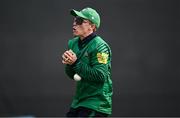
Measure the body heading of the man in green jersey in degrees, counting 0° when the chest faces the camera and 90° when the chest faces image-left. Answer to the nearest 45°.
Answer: approximately 45°

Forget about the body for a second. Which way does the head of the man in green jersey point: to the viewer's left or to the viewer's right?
to the viewer's left
